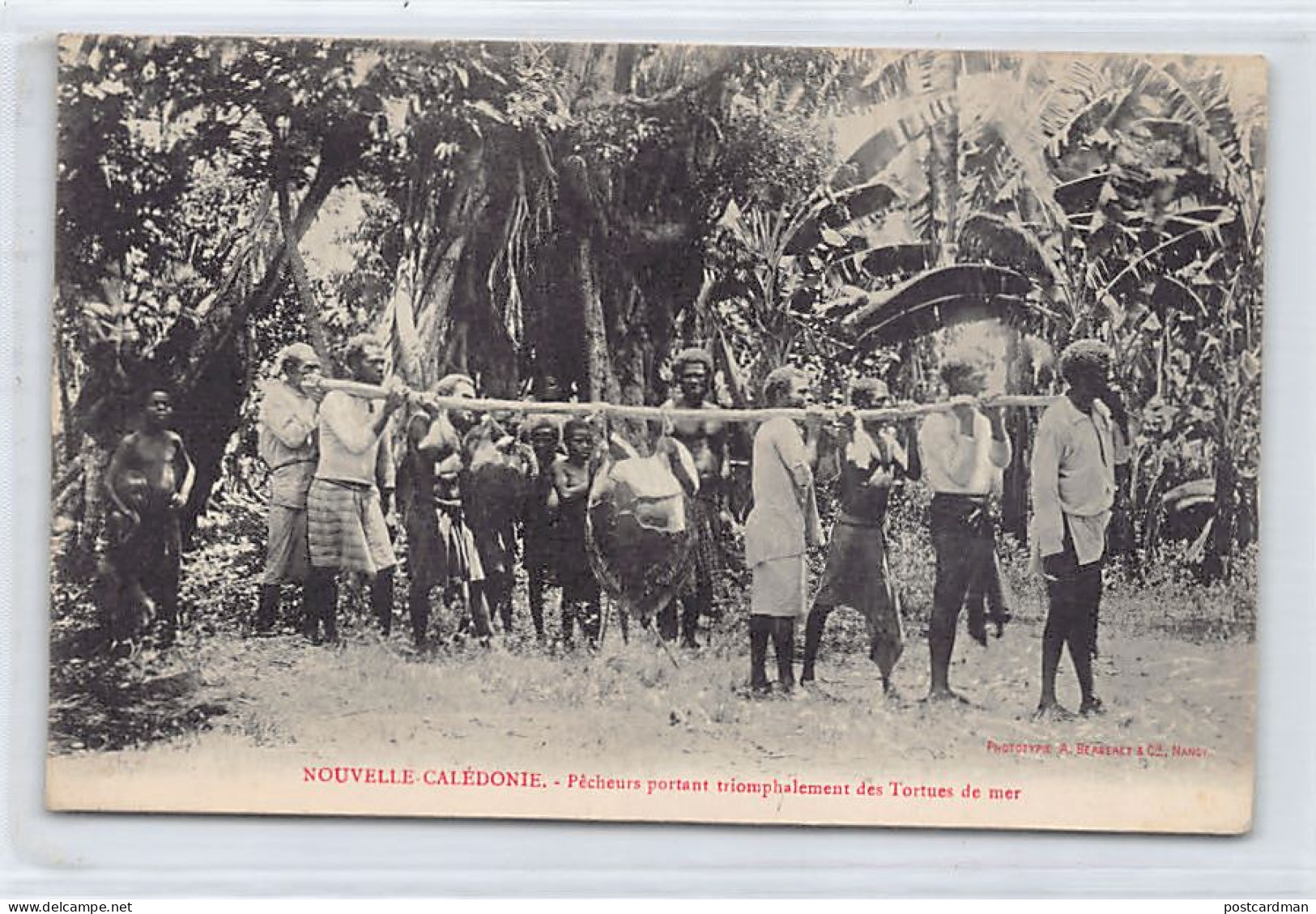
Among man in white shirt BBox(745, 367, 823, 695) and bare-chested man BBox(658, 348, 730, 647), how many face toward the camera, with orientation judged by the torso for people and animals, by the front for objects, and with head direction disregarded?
1

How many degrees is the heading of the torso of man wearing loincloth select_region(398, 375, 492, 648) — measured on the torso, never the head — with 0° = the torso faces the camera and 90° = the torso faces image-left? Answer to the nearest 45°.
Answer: approximately 315°

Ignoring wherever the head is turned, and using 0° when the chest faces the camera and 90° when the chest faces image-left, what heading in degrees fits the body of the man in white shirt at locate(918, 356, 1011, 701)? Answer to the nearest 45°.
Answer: approximately 315°

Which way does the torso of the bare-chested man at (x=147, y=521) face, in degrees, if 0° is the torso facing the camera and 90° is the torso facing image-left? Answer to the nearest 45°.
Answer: approximately 315°
